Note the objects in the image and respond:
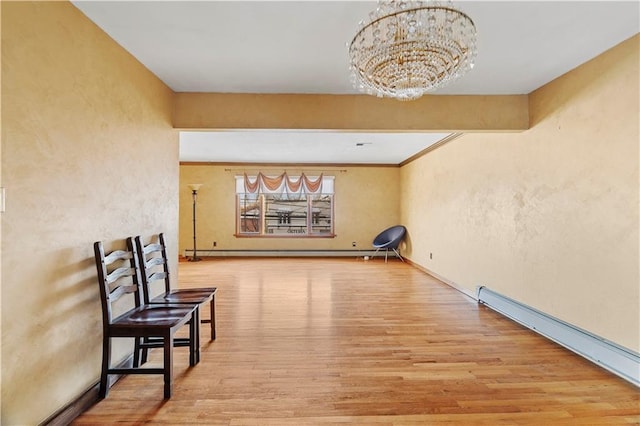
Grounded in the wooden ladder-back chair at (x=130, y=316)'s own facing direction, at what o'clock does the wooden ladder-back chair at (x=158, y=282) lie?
the wooden ladder-back chair at (x=158, y=282) is roughly at 8 o'clock from the wooden ladder-back chair at (x=130, y=316).

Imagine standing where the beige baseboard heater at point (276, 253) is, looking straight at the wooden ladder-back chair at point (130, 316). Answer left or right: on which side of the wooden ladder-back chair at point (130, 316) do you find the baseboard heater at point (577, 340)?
left

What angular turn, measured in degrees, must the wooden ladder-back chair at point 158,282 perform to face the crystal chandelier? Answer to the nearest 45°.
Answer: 0° — it already faces it

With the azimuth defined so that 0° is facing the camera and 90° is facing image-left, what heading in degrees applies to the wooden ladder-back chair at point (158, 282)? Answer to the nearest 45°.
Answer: approximately 315°

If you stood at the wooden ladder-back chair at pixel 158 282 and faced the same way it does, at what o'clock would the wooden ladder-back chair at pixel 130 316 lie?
the wooden ladder-back chair at pixel 130 316 is roughly at 2 o'clock from the wooden ladder-back chair at pixel 158 282.

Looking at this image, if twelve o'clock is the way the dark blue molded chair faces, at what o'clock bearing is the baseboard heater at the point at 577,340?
The baseboard heater is roughly at 10 o'clock from the dark blue molded chair.

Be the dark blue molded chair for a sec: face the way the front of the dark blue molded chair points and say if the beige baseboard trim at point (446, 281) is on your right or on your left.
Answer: on your left

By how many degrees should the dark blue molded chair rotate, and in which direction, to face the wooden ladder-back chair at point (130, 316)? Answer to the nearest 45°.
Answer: approximately 45° to its left

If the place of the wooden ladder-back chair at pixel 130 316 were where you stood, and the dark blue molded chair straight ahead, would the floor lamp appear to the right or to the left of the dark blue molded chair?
left

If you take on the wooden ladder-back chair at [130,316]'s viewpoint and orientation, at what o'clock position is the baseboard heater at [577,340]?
The baseboard heater is roughly at 11 o'clock from the wooden ladder-back chair.

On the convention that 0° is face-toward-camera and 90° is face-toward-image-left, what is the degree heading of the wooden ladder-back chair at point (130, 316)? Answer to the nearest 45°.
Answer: approximately 315°

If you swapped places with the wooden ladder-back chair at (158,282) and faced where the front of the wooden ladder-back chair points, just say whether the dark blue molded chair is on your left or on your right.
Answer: on your left

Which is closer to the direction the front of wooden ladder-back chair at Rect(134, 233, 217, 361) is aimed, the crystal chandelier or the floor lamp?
the crystal chandelier
